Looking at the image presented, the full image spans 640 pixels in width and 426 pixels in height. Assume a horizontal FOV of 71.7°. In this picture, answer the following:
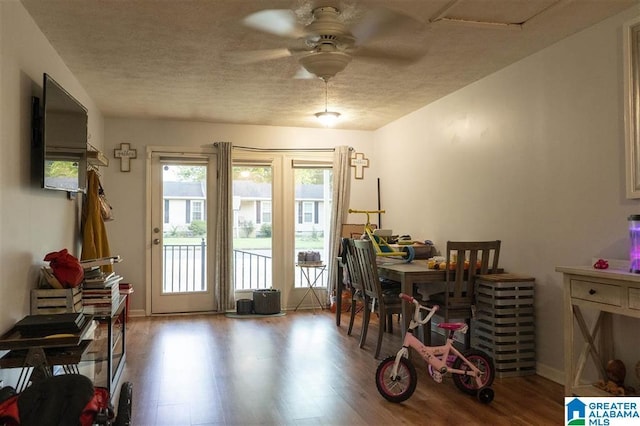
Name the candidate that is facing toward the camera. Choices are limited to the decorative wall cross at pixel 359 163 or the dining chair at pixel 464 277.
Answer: the decorative wall cross

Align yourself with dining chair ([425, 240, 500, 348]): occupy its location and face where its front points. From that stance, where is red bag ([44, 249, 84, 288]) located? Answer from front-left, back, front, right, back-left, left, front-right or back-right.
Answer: left

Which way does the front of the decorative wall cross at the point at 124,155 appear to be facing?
toward the camera

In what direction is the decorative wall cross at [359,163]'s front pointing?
toward the camera

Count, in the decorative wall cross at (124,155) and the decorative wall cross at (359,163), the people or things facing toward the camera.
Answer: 2

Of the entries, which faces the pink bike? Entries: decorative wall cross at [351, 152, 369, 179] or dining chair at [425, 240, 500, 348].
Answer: the decorative wall cross

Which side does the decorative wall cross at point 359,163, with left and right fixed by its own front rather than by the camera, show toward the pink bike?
front

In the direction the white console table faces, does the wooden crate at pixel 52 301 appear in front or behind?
in front

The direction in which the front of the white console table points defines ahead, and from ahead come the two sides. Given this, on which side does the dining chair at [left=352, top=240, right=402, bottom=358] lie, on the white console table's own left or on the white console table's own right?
on the white console table's own right

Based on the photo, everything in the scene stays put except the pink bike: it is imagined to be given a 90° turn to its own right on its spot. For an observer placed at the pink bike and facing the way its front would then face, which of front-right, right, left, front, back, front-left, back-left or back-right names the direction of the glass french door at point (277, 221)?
front

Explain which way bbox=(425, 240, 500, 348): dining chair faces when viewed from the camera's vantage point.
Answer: facing away from the viewer and to the left of the viewer

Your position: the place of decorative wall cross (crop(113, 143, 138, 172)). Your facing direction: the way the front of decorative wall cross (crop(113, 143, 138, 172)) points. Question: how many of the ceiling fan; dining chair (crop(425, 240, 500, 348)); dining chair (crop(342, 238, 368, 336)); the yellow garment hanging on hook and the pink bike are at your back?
0

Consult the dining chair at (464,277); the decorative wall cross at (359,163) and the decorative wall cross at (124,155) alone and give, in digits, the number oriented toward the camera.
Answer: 2

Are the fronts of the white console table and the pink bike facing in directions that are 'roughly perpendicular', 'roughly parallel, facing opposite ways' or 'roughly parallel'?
roughly parallel

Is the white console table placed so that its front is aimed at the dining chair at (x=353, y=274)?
no

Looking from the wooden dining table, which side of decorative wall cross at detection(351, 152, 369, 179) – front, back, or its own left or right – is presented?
front

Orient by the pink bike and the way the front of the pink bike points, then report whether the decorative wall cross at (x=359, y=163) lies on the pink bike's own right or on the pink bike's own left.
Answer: on the pink bike's own right

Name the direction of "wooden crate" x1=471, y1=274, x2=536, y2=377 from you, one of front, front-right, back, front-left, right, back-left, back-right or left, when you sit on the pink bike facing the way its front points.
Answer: back

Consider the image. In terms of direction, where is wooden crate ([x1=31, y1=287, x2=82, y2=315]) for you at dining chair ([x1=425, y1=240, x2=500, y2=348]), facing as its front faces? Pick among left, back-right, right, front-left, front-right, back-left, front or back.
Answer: left

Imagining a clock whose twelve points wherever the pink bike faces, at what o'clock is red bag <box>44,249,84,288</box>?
The red bag is roughly at 1 o'clock from the pink bike.

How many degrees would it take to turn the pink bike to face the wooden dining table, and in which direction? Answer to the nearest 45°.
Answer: approximately 135° to its right

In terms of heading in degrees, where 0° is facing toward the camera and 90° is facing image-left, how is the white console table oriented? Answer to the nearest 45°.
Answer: approximately 45°

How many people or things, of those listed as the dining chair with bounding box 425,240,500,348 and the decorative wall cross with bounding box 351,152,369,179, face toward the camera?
1
